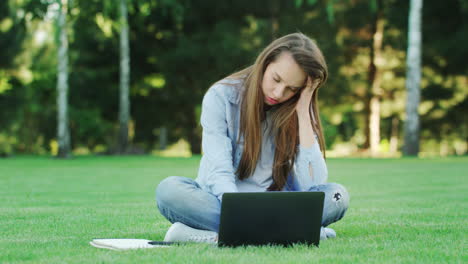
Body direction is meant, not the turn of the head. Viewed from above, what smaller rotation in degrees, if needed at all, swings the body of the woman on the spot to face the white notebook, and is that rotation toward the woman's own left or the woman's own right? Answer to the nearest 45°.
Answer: approximately 45° to the woman's own right

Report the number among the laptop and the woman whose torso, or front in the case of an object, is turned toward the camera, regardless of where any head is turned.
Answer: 1

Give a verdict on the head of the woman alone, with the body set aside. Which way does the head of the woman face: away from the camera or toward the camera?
toward the camera

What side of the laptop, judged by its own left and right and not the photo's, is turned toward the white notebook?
left

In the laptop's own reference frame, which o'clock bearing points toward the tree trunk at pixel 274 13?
The tree trunk is roughly at 12 o'clock from the laptop.

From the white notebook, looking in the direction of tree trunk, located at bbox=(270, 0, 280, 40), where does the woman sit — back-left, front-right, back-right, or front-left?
front-right

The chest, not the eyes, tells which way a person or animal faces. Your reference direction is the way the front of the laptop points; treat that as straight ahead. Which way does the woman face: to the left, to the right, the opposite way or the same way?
the opposite way

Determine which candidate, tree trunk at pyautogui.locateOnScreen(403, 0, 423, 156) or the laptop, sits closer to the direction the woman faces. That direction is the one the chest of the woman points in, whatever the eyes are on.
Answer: the laptop

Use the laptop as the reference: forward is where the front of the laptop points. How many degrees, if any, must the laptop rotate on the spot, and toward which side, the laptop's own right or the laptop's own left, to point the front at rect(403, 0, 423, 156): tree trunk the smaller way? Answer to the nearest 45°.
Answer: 0° — it already faces it

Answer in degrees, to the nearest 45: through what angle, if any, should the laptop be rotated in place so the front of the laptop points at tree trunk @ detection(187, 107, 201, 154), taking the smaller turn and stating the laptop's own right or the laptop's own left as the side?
0° — it already faces it

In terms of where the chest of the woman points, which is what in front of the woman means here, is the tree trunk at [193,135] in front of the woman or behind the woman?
behind

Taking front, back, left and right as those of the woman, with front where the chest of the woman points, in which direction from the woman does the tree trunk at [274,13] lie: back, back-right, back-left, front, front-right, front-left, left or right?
back

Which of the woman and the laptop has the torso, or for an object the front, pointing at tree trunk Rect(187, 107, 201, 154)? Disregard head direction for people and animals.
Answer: the laptop

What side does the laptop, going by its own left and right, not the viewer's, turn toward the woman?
front

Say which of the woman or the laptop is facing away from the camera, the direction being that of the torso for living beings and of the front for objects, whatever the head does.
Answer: the laptop

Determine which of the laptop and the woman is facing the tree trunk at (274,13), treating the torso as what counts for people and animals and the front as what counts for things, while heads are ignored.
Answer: the laptop

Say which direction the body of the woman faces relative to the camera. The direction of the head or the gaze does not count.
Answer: toward the camera

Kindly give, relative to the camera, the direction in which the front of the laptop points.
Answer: facing away from the viewer

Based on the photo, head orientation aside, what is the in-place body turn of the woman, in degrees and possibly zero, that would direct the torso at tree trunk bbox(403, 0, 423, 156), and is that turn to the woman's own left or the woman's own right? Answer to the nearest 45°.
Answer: approximately 180°
